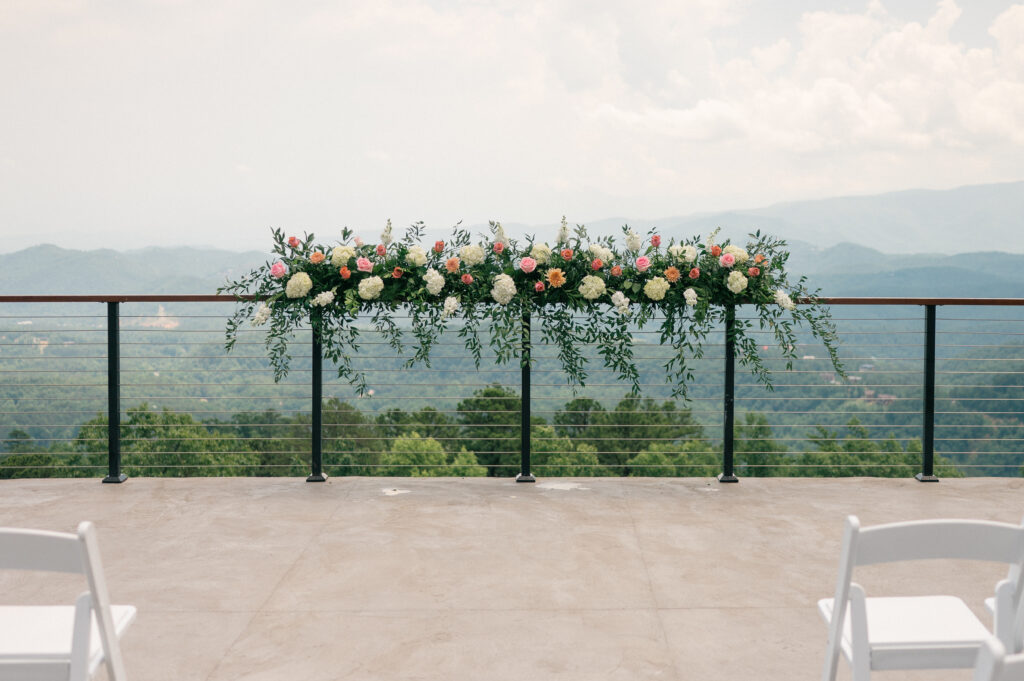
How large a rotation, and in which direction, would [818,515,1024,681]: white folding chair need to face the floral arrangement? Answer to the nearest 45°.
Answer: approximately 45° to its left

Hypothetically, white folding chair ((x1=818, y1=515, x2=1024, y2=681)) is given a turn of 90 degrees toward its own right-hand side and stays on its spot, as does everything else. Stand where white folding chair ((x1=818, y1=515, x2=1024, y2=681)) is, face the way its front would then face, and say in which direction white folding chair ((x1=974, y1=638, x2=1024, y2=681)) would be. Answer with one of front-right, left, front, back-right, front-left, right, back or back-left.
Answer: right

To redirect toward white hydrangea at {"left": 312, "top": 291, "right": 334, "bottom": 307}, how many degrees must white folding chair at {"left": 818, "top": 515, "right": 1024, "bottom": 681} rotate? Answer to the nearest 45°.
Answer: approximately 45° to its left

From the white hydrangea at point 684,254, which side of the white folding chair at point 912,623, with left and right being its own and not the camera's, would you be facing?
front

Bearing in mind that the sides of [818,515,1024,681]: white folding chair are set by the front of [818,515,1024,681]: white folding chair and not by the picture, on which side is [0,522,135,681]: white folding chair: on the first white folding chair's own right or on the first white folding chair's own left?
on the first white folding chair's own left

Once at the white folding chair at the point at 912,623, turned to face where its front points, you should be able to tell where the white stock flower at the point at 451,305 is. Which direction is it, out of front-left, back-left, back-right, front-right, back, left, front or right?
front-left

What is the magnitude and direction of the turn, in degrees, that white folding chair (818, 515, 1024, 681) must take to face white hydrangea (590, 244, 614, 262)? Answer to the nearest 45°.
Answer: approximately 45° to its left

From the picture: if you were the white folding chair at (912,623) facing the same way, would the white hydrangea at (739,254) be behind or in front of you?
in front

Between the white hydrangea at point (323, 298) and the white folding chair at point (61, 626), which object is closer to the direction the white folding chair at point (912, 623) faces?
the white hydrangea

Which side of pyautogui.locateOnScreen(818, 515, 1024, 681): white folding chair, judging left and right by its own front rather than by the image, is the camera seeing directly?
back
